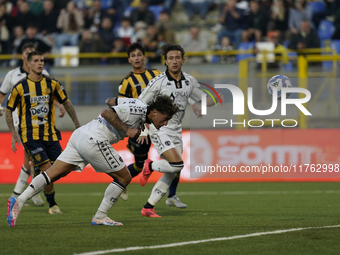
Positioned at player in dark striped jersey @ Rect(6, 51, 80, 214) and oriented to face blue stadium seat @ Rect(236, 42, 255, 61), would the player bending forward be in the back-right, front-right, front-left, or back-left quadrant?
back-right

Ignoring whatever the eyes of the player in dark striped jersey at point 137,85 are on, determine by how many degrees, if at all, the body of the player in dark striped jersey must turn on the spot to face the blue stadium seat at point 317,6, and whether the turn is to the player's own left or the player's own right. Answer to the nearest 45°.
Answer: approximately 135° to the player's own left

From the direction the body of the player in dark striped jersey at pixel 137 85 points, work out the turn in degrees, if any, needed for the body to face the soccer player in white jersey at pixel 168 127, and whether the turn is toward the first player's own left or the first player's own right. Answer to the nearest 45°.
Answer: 0° — they already face them

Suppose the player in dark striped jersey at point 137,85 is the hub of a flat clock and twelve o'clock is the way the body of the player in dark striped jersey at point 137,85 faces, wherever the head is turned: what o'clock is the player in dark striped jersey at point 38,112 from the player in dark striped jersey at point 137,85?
the player in dark striped jersey at point 38,112 is roughly at 2 o'clock from the player in dark striped jersey at point 137,85.

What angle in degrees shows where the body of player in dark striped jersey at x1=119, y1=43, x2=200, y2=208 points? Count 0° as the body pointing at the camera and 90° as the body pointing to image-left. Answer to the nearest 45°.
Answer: approximately 0°

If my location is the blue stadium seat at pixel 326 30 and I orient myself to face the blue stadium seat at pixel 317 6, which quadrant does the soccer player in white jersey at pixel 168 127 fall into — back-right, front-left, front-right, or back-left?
back-left

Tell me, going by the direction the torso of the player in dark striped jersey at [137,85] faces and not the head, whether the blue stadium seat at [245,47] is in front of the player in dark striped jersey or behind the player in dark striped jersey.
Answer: behind

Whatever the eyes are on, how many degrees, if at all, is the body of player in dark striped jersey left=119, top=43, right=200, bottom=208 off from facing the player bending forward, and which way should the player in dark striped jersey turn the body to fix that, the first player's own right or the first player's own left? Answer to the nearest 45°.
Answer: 0° — they already face them

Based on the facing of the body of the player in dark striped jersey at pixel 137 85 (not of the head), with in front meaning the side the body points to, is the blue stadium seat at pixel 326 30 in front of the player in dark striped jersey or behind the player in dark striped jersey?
behind

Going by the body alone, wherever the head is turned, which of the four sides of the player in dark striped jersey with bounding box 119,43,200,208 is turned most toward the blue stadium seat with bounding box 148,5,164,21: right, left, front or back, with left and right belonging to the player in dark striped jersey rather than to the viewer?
back
